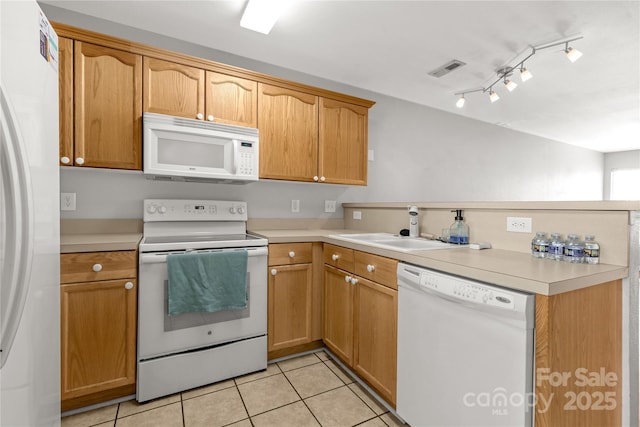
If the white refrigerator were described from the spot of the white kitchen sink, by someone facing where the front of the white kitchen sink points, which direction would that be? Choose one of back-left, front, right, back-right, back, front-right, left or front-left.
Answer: front

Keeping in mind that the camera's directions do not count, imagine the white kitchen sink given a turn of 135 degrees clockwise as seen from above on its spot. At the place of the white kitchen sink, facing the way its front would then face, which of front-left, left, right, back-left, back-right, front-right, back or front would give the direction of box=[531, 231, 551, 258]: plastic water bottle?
back-right

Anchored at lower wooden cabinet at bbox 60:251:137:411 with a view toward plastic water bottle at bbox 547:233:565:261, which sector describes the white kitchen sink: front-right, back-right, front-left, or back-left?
front-left

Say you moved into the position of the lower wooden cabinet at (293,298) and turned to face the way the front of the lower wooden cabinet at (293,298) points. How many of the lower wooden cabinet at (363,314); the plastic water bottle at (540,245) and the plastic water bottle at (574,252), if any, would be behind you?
0

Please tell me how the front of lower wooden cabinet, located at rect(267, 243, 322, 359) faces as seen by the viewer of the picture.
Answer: facing the viewer and to the right of the viewer

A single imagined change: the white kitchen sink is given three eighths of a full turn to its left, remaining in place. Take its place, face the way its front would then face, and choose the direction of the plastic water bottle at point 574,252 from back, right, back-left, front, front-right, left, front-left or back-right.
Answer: front-right

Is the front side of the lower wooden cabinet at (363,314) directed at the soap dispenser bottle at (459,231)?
no

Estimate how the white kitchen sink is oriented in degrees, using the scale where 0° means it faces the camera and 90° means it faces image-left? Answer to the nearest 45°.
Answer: approximately 45°

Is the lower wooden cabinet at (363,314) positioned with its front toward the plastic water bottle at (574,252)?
no

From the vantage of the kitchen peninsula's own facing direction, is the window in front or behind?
behind

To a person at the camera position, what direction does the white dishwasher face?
facing the viewer and to the left of the viewer
